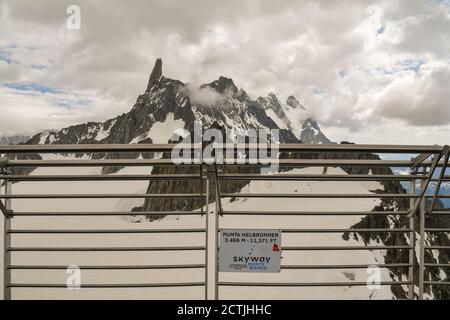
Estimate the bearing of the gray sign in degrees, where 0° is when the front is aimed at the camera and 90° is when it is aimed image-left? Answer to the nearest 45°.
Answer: approximately 0°
